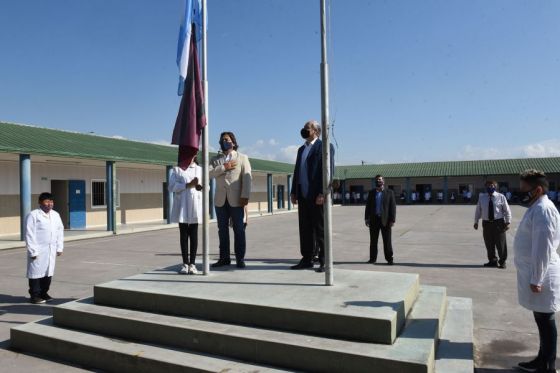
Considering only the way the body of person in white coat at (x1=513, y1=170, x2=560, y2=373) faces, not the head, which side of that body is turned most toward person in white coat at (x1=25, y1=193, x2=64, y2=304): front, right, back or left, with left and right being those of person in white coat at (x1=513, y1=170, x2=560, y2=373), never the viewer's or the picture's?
front

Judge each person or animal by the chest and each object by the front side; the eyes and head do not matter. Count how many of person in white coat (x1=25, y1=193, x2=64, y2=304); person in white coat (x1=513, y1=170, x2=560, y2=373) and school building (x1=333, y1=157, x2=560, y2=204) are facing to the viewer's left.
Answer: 1

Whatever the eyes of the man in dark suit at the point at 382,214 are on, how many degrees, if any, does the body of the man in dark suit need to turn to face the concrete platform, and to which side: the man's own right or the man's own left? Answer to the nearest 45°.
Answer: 0° — they already face it

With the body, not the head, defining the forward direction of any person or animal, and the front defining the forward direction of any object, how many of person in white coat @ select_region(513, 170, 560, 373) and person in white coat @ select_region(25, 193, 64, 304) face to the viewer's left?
1

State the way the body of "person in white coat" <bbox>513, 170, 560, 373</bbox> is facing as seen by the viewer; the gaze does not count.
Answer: to the viewer's left

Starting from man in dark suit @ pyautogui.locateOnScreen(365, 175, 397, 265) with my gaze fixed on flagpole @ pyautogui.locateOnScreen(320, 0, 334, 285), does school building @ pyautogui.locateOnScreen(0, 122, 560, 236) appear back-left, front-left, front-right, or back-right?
back-right

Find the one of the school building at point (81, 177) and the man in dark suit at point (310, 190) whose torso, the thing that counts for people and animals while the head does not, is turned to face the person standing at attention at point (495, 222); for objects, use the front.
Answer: the school building

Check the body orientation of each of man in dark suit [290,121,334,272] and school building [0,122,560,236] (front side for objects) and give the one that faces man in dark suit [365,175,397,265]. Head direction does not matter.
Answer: the school building

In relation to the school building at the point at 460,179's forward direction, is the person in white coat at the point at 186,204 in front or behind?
in front

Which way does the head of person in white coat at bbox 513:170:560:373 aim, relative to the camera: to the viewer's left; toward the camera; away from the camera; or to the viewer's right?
to the viewer's left

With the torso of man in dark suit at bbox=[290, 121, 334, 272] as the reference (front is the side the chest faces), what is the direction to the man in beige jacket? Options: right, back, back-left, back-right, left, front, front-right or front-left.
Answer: front-right
